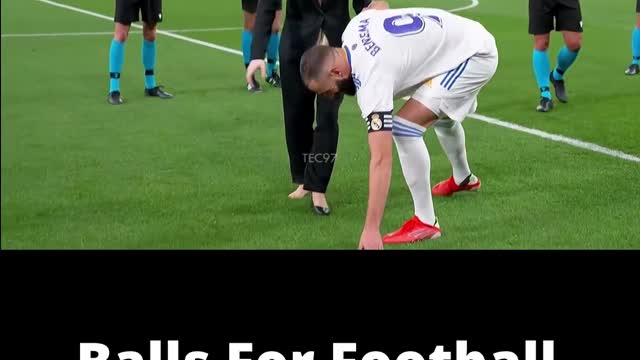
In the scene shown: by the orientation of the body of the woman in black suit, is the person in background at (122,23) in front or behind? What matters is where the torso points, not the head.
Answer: behind

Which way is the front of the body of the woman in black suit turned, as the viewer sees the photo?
toward the camera

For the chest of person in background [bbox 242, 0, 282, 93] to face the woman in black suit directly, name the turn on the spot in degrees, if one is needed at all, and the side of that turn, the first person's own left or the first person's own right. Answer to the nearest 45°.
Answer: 0° — they already face them

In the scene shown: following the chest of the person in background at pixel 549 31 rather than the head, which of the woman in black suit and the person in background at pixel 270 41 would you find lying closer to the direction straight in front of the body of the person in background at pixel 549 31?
the woman in black suit

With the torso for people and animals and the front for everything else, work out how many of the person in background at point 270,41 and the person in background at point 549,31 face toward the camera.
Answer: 2

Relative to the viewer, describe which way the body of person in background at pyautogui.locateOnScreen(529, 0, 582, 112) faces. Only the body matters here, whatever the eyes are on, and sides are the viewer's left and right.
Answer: facing the viewer

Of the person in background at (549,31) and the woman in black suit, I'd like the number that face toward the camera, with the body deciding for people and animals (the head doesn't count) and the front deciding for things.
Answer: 2

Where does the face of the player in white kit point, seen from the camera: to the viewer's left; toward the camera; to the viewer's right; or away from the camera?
to the viewer's left

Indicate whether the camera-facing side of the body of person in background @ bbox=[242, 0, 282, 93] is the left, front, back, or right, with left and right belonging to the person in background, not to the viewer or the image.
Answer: front
